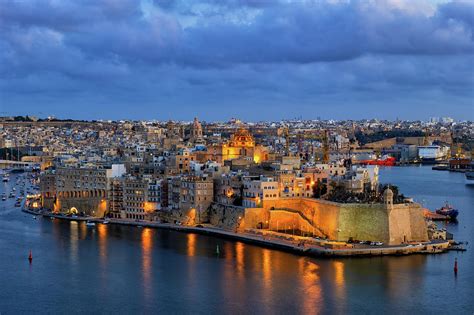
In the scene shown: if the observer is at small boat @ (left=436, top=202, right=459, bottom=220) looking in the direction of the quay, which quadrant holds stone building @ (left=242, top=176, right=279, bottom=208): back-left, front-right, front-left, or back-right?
front-right

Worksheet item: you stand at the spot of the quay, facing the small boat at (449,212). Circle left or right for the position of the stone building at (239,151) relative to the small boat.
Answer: left

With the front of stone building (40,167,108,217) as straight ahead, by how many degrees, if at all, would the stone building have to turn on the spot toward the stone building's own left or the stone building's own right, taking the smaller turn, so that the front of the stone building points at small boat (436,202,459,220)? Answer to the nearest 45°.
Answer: approximately 90° to the stone building's own left

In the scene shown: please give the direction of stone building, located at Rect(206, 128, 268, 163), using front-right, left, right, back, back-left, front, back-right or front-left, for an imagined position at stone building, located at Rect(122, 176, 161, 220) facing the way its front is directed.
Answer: back-left

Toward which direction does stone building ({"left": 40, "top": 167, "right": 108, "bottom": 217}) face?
toward the camera

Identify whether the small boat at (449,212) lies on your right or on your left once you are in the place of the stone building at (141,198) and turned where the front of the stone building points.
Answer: on your left

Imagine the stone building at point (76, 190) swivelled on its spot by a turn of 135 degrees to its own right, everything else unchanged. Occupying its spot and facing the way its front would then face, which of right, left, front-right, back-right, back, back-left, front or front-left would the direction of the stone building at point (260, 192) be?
back

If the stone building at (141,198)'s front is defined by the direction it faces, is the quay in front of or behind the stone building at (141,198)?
in front

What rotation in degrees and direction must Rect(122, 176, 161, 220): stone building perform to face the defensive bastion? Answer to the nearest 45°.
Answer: approximately 45° to its left

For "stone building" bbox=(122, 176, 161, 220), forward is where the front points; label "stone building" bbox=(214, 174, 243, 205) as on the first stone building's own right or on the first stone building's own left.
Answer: on the first stone building's own left

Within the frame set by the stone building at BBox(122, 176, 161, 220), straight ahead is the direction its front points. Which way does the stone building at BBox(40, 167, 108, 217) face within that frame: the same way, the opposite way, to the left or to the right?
the same way

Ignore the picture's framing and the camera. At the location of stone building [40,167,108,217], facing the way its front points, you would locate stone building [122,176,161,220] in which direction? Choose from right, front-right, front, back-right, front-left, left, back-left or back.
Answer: front-left

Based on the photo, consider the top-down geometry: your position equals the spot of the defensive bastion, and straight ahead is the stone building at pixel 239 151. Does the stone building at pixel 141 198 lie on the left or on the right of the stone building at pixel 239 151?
left
